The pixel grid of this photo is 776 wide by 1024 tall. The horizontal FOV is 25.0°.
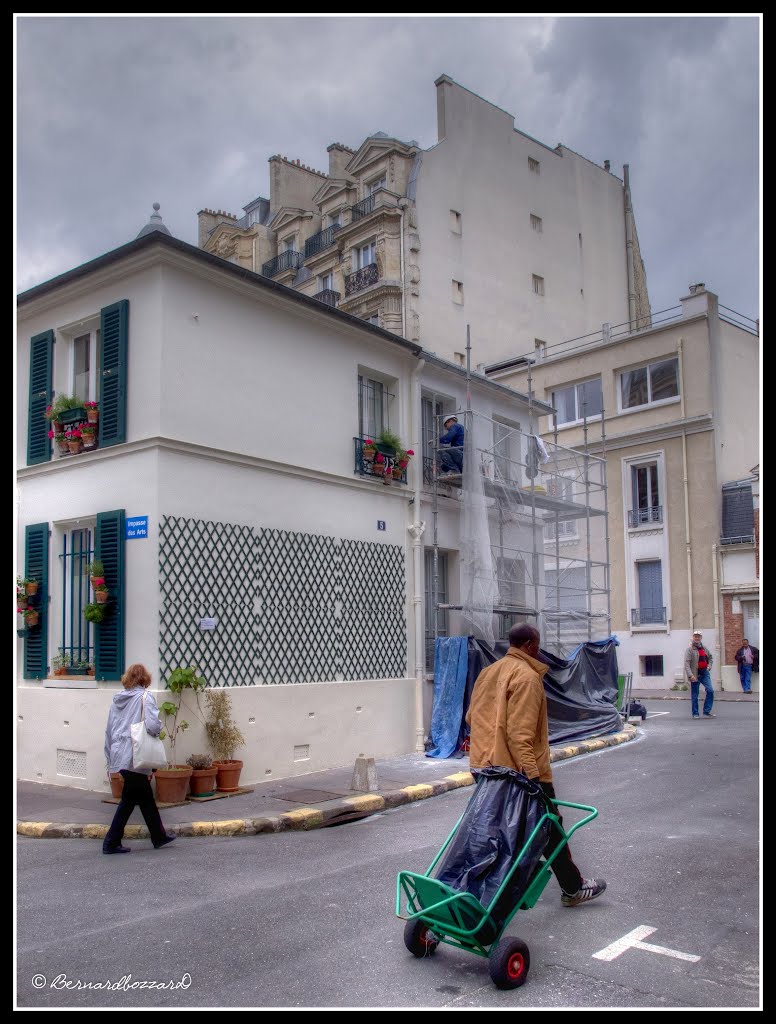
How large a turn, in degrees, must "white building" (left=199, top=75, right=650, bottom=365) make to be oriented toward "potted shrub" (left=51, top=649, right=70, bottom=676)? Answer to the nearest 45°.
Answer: approximately 45° to its left

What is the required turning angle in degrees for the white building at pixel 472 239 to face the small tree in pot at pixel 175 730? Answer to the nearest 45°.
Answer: approximately 45° to its left

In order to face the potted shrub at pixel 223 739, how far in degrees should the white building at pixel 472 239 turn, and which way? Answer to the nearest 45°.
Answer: approximately 45° to its left

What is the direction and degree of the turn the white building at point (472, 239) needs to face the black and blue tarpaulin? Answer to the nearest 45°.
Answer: approximately 45° to its left

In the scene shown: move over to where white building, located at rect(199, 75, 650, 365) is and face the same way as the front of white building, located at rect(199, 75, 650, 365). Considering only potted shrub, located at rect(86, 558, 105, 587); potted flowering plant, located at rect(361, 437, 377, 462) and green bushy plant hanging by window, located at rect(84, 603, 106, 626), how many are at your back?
0

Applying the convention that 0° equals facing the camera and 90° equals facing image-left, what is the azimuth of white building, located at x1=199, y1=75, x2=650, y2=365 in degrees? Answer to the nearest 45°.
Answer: approximately 45°

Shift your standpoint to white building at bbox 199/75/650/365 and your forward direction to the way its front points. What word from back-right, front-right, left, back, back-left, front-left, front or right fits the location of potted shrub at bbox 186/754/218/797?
front-left

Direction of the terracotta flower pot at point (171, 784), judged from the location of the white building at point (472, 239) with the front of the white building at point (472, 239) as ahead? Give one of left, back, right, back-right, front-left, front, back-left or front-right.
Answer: front-left

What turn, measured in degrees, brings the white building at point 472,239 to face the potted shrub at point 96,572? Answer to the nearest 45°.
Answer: approximately 45° to its left

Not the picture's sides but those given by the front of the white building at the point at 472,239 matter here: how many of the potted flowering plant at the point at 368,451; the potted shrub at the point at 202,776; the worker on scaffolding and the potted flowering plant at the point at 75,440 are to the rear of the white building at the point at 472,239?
0

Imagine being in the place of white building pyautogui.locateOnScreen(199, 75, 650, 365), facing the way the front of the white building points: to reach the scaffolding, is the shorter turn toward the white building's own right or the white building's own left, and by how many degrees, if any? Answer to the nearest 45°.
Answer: approximately 45° to the white building's own left

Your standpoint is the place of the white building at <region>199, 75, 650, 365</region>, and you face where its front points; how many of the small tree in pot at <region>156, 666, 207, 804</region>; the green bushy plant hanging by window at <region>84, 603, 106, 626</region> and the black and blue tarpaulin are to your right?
0

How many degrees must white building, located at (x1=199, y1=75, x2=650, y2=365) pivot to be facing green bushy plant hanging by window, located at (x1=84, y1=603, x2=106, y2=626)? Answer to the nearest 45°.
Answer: approximately 45° to its left

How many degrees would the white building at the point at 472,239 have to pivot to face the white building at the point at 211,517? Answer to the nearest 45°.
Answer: approximately 45° to its left
